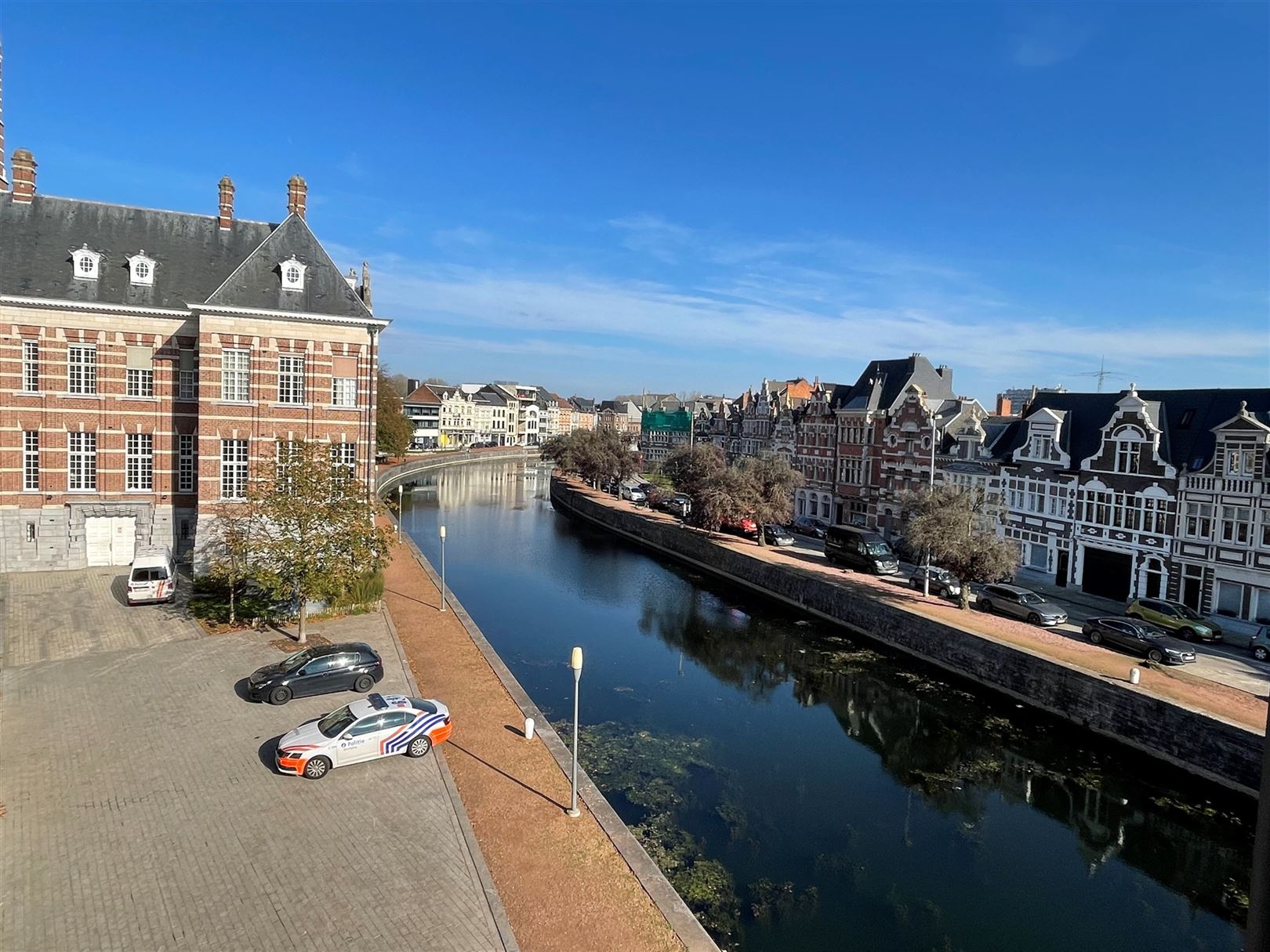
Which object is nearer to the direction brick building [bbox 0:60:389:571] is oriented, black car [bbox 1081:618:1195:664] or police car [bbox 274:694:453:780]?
the police car

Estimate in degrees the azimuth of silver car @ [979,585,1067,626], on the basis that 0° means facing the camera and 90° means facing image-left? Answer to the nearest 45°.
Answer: approximately 315°

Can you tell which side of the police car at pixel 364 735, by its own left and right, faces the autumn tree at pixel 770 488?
back

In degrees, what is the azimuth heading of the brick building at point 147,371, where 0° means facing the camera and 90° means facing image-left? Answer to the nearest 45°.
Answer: approximately 0°

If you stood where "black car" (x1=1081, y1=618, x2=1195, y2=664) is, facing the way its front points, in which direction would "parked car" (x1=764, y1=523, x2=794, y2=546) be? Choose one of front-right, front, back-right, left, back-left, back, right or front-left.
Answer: back

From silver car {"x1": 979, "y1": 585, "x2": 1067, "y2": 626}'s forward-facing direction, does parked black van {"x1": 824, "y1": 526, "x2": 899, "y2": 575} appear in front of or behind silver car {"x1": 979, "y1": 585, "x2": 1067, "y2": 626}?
behind

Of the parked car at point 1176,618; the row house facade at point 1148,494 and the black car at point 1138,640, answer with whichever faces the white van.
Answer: the row house facade

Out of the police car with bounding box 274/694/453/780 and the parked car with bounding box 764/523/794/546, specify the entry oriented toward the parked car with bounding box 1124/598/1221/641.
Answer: the parked car with bounding box 764/523/794/546

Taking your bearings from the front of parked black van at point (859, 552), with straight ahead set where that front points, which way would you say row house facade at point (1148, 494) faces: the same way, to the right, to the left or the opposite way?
to the right
